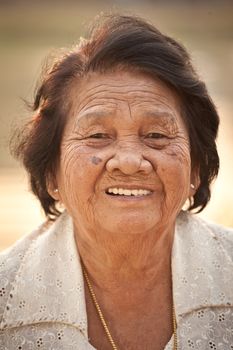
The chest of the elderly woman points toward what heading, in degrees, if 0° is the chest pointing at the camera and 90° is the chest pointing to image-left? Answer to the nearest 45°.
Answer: approximately 0°
